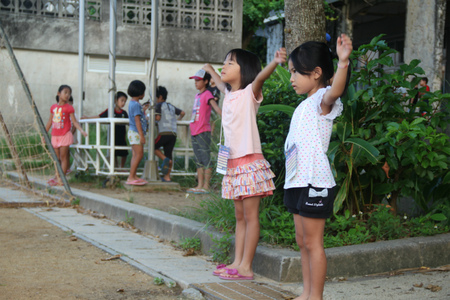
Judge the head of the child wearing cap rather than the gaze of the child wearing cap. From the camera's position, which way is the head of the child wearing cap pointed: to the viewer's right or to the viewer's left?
to the viewer's left

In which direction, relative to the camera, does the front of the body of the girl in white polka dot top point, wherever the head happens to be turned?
to the viewer's left

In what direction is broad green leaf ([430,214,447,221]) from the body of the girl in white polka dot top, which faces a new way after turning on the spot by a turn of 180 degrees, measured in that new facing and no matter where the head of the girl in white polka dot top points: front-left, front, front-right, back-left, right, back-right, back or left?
front-left

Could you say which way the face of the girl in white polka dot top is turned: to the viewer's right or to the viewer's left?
to the viewer's left
